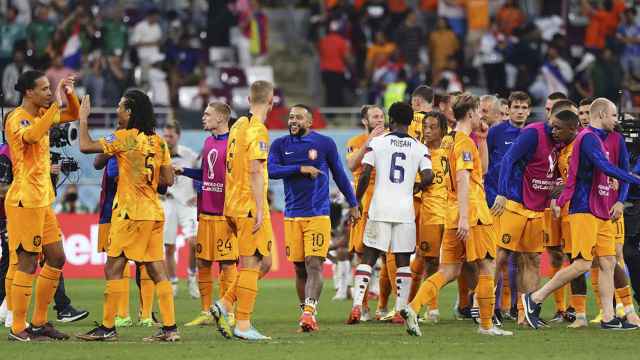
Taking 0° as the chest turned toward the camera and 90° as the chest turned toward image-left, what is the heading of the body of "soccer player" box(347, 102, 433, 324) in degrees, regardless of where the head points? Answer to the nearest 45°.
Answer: approximately 180°

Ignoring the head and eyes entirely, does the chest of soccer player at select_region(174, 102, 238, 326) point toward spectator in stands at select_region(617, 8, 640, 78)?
no

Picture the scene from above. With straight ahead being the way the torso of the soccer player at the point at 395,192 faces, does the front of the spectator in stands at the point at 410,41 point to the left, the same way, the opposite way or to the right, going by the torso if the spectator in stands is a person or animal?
the opposite way

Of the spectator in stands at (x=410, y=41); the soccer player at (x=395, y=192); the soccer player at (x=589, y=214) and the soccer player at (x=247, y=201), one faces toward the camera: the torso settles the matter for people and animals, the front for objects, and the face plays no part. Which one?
the spectator in stands

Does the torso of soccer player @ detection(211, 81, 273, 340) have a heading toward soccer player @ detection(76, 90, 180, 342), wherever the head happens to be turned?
no

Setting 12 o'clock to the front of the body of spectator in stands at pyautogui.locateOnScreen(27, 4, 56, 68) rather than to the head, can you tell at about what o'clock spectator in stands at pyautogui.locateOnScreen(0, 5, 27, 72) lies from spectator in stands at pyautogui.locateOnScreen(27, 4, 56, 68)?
spectator in stands at pyautogui.locateOnScreen(0, 5, 27, 72) is roughly at 4 o'clock from spectator in stands at pyautogui.locateOnScreen(27, 4, 56, 68).

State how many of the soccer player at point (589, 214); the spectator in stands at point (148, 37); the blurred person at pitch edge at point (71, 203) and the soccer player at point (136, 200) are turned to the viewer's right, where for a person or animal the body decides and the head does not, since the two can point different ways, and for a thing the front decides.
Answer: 1

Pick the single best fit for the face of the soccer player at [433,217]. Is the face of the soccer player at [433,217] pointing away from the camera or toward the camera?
toward the camera

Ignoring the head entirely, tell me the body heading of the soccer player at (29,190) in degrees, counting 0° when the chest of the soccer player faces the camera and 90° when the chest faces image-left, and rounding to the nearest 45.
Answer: approximately 315°

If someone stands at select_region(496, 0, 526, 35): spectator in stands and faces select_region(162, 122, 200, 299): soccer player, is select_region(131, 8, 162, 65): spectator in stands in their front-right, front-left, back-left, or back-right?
front-right

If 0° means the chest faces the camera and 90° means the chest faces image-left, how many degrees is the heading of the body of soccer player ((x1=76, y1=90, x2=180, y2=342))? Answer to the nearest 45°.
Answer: approximately 135°

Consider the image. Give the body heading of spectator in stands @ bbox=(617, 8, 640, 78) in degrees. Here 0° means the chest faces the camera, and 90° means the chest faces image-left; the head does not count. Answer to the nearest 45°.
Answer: approximately 0°

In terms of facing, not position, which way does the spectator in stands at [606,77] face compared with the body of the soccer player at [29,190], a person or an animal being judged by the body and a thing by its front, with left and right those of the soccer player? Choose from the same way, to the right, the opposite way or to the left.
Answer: to the right

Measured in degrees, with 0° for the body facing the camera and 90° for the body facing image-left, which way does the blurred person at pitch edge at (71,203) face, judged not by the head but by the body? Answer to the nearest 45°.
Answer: approximately 0°

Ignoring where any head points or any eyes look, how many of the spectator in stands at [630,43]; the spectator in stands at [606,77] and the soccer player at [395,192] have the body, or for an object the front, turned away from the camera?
1

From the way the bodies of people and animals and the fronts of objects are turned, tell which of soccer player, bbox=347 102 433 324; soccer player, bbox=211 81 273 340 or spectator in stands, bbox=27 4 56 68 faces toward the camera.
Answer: the spectator in stands

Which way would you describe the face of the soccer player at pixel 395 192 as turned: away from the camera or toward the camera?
away from the camera

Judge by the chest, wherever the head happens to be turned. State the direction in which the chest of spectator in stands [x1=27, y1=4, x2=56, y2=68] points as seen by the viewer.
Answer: toward the camera

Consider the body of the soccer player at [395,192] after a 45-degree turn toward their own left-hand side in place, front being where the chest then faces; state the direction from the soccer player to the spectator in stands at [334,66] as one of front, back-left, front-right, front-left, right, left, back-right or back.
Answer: front-right

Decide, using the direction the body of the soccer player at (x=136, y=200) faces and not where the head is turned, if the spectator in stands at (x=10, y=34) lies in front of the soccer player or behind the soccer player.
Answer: in front
